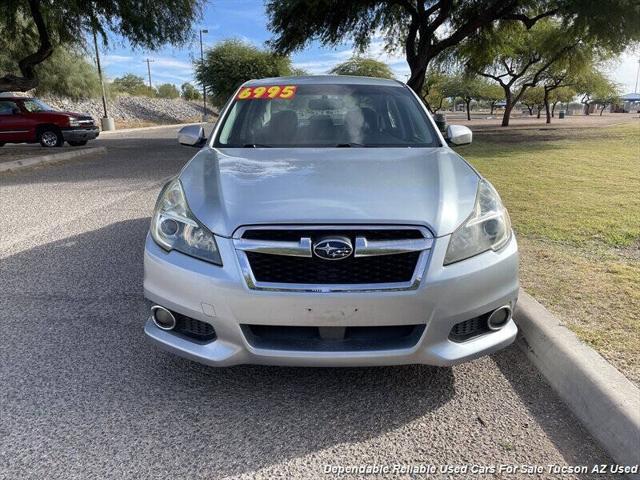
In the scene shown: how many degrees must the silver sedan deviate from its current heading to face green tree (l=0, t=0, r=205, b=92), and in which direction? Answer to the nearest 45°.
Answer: approximately 135° to its right

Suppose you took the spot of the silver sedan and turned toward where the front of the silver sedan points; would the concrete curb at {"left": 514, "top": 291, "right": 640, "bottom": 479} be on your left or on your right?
on your left

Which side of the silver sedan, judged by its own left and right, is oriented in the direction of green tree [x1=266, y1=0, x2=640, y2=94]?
back

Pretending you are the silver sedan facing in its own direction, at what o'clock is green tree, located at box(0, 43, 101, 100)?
The green tree is roughly at 5 o'clock from the silver sedan.

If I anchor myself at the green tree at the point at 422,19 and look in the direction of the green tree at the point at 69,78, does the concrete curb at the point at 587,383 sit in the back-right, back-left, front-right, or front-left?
back-left

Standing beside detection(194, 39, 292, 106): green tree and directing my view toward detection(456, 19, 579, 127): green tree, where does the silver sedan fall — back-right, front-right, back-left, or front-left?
front-right

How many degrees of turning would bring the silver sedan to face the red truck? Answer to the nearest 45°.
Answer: approximately 135° to its right

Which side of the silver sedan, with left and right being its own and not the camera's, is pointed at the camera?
front

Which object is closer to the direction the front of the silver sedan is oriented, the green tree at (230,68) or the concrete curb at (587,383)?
the concrete curb

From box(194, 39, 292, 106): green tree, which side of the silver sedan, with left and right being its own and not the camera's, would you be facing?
back

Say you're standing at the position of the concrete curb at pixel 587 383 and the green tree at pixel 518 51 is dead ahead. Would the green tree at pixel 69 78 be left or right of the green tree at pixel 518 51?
left

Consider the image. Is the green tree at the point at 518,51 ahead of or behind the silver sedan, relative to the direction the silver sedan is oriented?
behind
